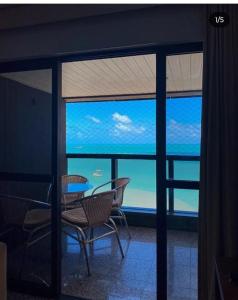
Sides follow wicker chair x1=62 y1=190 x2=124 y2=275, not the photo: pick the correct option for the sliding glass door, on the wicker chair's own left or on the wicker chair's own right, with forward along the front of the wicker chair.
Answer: on the wicker chair's own left

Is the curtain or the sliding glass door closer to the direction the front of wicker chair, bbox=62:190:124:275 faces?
the sliding glass door

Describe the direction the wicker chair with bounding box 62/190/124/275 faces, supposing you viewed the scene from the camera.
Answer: facing away from the viewer and to the left of the viewer

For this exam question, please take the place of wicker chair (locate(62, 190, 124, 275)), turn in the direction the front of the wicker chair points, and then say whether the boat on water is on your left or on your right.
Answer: on your right

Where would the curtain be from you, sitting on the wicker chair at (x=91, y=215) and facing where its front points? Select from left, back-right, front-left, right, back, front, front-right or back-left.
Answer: back
